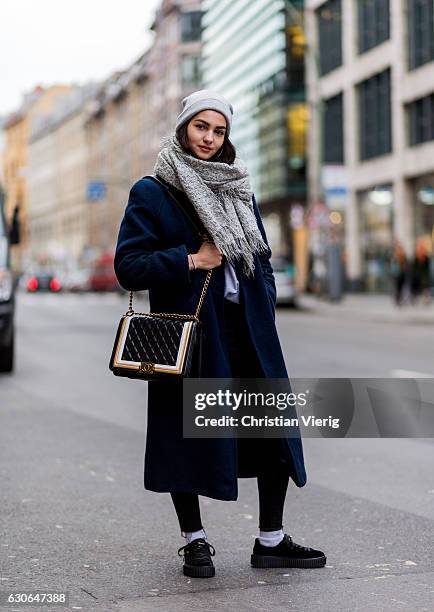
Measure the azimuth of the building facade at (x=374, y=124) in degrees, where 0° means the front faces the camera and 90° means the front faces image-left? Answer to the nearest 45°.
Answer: approximately 45°

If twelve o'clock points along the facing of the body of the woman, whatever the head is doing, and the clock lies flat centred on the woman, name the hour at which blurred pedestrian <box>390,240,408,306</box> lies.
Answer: The blurred pedestrian is roughly at 8 o'clock from the woman.

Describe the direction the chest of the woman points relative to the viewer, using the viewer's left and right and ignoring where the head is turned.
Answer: facing the viewer and to the right of the viewer

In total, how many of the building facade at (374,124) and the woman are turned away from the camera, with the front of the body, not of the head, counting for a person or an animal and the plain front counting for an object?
0

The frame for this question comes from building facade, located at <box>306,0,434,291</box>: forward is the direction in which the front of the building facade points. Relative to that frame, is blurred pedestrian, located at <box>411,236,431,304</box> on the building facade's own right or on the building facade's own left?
on the building facade's own left

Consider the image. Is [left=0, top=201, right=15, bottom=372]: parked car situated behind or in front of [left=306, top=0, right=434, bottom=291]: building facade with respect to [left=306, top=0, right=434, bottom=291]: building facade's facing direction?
in front

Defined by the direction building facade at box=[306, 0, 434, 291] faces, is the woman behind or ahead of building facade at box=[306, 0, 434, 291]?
ahead

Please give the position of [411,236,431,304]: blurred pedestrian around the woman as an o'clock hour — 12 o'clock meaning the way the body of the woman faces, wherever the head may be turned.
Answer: The blurred pedestrian is roughly at 8 o'clock from the woman.

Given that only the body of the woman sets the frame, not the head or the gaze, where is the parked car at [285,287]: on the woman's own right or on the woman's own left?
on the woman's own left

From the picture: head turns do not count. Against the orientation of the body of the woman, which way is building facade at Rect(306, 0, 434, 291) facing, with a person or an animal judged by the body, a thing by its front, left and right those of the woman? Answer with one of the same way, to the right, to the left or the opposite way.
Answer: to the right

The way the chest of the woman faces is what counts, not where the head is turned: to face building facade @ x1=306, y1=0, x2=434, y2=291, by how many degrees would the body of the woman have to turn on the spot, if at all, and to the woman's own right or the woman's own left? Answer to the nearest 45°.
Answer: approximately 135° to the woman's own left
